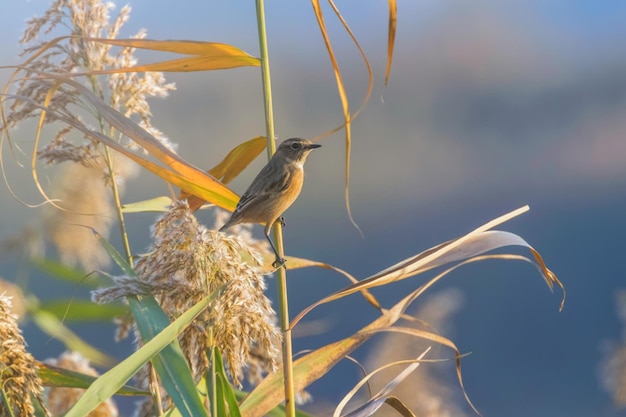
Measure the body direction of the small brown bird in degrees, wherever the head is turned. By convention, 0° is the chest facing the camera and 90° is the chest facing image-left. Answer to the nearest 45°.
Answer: approximately 270°
